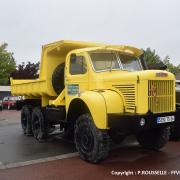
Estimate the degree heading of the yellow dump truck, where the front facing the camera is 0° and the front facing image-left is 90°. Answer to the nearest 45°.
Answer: approximately 315°
